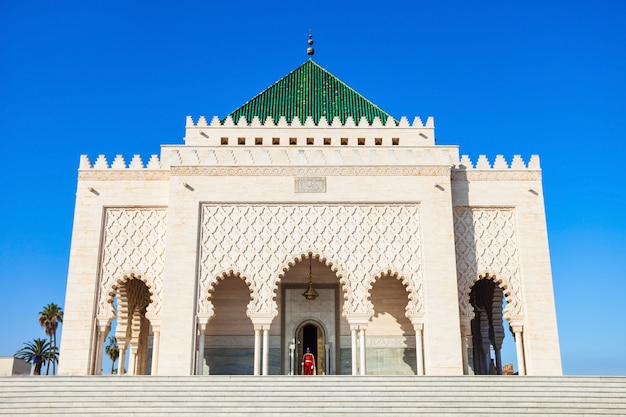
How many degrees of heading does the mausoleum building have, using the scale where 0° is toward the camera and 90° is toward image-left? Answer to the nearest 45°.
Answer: approximately 0°

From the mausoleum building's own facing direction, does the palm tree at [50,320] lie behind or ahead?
behind
